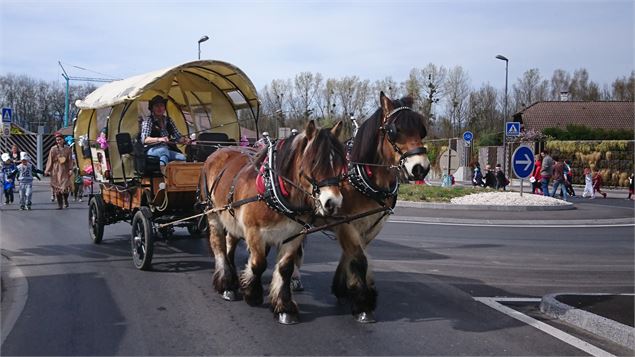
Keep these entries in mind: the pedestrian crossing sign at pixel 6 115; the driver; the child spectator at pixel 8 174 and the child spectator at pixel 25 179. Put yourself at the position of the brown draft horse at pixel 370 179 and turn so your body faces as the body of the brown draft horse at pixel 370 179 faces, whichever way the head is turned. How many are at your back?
4

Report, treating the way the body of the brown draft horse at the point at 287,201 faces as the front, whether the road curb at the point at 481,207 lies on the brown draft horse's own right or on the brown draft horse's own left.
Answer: on the brown draft horse's own left

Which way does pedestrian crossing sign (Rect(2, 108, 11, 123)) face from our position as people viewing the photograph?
facing the viewer

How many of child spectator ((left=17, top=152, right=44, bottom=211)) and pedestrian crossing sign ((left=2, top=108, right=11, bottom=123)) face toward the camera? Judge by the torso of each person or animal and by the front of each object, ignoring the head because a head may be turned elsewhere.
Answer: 2

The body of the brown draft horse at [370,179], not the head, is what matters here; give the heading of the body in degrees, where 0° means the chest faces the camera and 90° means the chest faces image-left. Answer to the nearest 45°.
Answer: approximately 315°

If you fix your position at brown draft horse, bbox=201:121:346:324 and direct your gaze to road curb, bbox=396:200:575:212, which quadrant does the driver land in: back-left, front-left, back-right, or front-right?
front-left

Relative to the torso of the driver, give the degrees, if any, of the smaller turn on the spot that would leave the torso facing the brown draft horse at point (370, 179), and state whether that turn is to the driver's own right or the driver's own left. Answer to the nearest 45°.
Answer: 0° — they already face it

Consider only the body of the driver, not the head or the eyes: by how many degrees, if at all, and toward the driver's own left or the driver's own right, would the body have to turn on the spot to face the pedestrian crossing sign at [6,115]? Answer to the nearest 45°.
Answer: approximately 180°

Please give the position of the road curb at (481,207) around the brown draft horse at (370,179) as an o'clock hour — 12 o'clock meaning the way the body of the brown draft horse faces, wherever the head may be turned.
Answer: The road curb is roughly at 8 o'clock from the brown draft horse.

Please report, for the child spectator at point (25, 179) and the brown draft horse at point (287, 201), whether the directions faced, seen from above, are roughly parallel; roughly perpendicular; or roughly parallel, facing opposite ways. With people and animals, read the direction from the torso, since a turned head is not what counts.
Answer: roughly parallel

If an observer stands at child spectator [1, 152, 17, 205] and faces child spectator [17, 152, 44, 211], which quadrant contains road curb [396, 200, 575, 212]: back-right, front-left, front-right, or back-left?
front-left

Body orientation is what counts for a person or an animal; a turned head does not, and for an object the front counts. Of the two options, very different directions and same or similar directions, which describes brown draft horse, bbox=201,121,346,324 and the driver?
same or similar directions

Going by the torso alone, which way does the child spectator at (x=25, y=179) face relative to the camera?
toward the camera

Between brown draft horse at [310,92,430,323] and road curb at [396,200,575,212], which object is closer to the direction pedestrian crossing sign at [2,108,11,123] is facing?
the brown draft horse

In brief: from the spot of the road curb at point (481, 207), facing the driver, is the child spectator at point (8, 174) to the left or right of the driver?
right

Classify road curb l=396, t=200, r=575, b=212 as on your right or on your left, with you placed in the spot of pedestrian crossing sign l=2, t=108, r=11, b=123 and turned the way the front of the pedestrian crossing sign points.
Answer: on your left

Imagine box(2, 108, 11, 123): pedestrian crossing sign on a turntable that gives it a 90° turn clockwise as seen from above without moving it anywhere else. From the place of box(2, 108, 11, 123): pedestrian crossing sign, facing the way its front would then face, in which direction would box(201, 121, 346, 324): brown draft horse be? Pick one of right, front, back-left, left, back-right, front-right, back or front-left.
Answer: left
